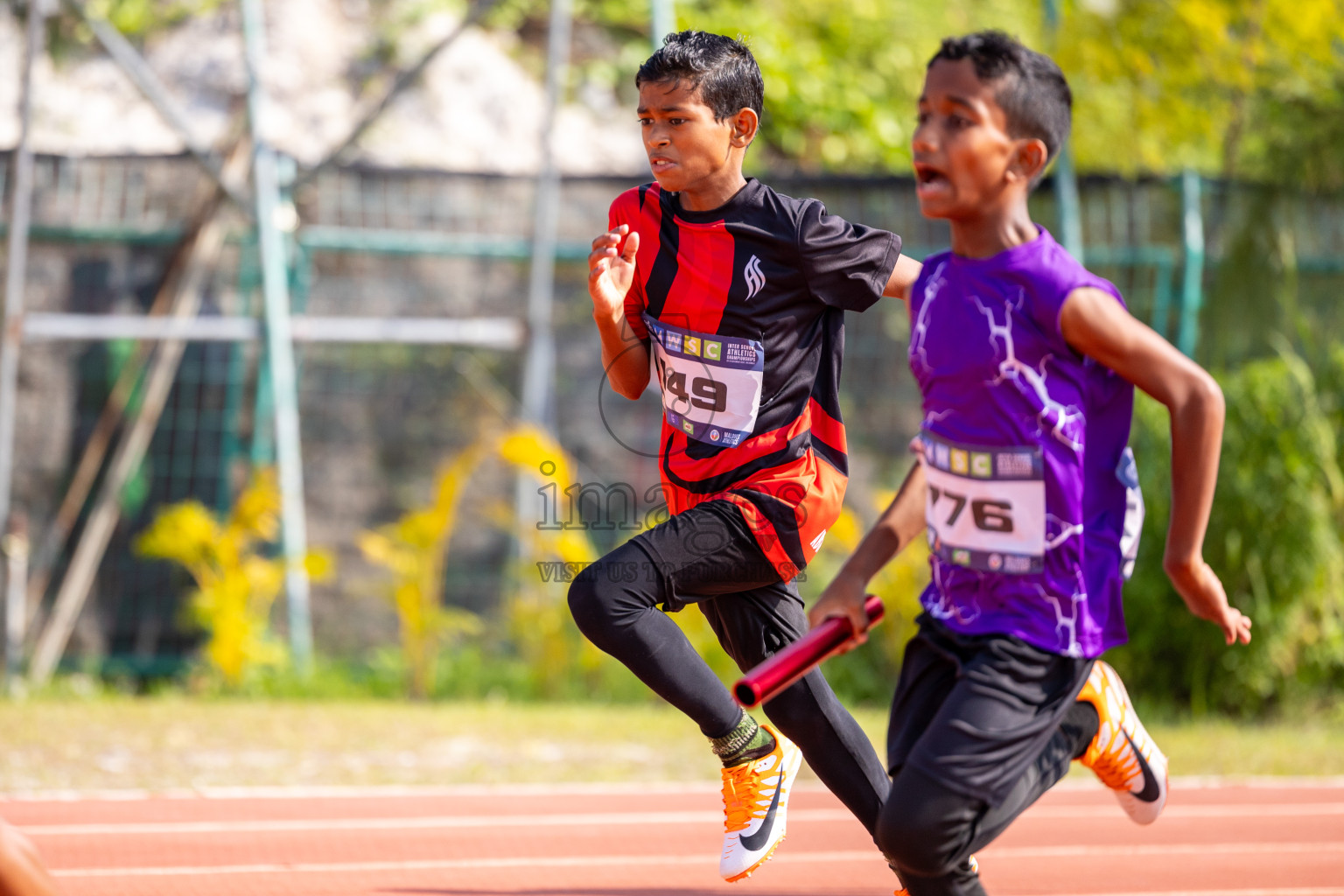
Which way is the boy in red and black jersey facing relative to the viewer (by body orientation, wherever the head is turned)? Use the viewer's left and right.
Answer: facing the viewer and to the left of the viewer

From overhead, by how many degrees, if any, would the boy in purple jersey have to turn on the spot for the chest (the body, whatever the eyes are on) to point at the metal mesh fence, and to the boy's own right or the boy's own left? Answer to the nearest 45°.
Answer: approximately 90° to the boy's own right

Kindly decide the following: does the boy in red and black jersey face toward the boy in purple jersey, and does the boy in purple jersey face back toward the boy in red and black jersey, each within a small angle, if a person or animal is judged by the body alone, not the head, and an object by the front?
no

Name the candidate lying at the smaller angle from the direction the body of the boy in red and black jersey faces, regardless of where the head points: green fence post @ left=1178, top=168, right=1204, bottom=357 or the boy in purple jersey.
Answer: the boy in purple jersey

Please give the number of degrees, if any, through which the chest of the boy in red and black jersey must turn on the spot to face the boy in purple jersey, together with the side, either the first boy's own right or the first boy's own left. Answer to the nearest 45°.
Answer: approximately 90° to the first boy's own left

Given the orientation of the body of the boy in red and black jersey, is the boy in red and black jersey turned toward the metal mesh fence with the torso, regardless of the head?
no

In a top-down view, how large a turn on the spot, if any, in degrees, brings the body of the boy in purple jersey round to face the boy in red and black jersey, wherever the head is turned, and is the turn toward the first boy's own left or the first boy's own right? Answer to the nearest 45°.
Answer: approximately 90° to the first boy's own right

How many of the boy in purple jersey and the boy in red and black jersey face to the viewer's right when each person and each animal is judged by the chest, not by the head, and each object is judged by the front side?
0

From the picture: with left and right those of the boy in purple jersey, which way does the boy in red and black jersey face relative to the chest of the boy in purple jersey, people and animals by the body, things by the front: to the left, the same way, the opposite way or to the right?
the same way

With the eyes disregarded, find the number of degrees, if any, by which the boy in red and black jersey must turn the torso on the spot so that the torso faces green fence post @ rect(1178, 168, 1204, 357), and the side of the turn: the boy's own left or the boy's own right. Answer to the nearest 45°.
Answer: approximately 180°

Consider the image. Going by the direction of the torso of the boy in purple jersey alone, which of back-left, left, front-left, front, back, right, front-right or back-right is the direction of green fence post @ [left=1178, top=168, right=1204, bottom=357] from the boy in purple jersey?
back-right
